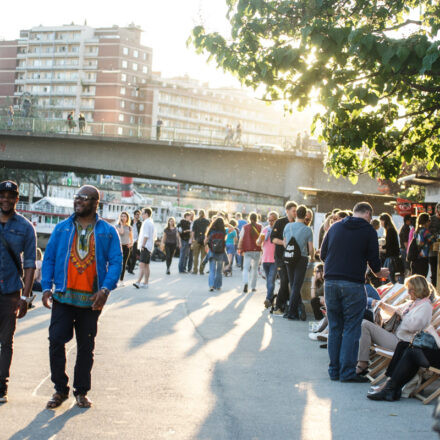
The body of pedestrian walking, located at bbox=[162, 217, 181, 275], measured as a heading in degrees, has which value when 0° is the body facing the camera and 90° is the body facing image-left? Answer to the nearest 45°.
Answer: approximately 0°

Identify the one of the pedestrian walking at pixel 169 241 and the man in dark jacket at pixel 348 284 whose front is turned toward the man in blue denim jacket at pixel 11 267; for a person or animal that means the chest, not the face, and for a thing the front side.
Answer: the pedestrian walking

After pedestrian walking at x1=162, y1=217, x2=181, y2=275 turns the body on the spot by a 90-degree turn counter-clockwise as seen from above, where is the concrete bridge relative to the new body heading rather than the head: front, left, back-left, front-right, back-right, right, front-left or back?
left

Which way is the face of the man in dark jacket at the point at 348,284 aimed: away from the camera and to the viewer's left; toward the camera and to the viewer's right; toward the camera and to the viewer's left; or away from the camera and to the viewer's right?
away from the camera and to the viewer's right

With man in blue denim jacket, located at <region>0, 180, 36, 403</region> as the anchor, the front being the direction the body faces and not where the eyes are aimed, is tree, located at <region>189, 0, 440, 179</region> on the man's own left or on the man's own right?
on the man's own left

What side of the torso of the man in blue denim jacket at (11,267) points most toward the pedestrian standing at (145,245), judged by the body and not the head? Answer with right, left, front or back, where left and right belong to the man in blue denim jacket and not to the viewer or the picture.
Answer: back

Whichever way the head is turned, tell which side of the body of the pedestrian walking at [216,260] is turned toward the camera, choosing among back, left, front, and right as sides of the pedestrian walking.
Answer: back

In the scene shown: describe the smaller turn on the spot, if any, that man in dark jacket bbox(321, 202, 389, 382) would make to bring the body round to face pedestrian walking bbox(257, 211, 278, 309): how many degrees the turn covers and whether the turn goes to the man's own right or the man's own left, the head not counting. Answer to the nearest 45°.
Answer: approximately 45° to the man's own left

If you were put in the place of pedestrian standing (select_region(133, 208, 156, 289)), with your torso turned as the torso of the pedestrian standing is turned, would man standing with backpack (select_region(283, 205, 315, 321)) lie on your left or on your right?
on your left
